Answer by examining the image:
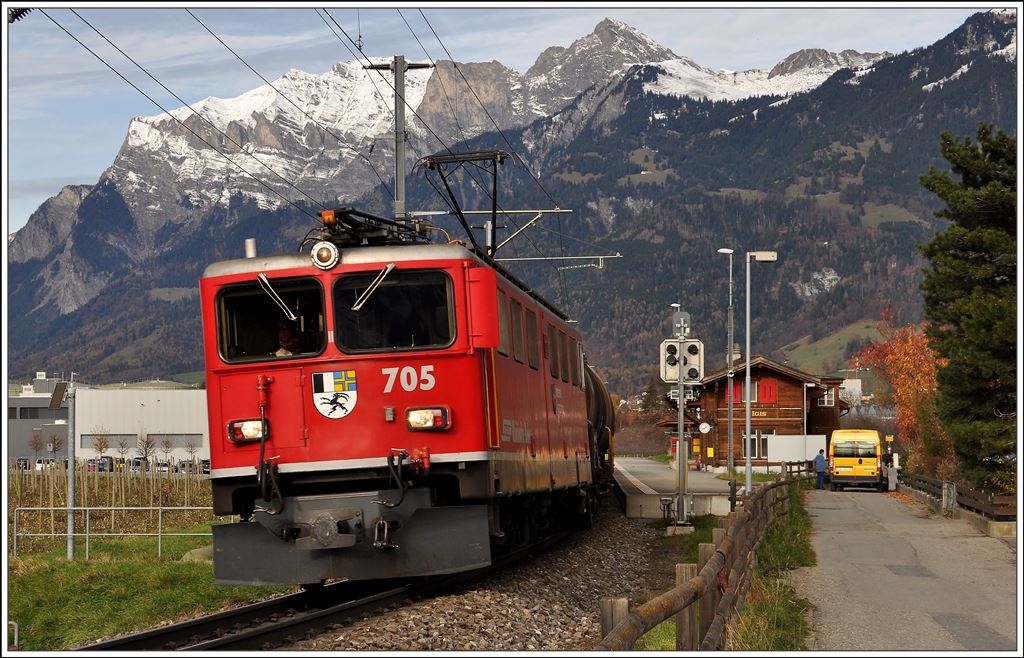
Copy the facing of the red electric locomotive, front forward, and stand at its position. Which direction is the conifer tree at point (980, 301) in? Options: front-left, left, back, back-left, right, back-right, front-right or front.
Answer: back-left

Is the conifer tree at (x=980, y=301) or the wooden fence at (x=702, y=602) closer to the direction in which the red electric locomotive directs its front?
the wooden fence

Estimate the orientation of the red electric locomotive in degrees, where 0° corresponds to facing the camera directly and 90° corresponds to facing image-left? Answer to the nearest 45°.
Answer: approximately 0°

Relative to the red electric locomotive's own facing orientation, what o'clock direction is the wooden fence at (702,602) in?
The wooden fence is roughly at 11 o'clock from the red electric locomotive.
